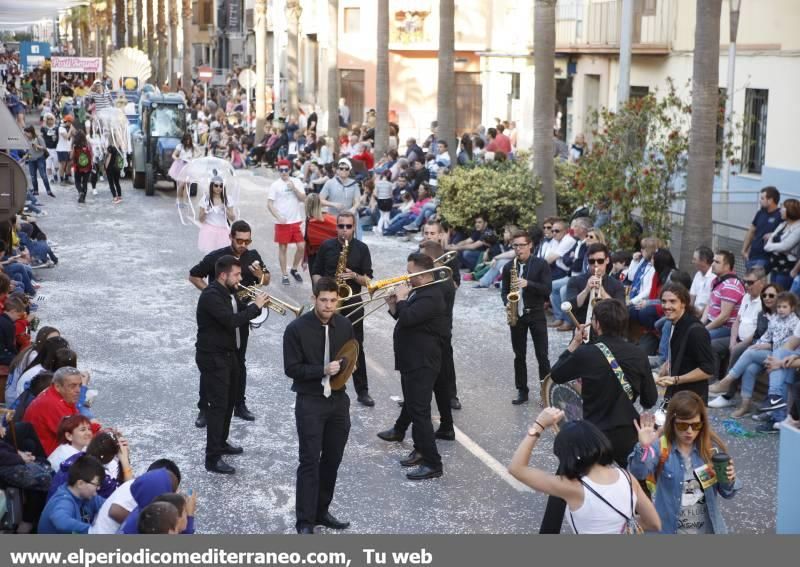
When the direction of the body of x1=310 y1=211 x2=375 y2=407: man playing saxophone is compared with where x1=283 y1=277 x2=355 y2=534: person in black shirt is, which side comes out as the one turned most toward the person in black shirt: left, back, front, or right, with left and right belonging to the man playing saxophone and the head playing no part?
front

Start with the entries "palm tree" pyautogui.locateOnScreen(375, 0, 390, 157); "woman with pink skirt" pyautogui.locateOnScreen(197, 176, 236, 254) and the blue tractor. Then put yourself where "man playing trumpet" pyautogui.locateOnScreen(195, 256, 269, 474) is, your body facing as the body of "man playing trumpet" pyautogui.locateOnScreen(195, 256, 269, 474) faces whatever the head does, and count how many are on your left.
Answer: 3

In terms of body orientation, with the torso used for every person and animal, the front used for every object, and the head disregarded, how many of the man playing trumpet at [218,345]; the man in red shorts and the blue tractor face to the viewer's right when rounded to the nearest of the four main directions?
1

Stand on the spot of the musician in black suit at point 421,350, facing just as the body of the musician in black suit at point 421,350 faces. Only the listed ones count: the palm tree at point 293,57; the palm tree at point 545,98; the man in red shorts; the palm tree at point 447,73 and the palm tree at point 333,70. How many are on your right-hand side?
5

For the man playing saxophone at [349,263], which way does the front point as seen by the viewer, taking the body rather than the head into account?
toward the camera

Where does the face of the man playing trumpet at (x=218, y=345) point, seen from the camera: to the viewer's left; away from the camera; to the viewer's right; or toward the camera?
to the viewer's right

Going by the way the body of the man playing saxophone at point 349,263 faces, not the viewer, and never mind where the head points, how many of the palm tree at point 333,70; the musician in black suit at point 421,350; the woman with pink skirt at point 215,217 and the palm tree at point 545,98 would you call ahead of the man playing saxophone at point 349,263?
1

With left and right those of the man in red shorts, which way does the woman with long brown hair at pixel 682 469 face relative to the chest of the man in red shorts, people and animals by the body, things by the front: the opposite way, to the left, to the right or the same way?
the same way

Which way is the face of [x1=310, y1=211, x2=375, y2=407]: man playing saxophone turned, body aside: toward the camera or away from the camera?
toward the camera

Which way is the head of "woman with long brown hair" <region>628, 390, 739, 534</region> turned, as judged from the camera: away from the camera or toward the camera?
toward the camera

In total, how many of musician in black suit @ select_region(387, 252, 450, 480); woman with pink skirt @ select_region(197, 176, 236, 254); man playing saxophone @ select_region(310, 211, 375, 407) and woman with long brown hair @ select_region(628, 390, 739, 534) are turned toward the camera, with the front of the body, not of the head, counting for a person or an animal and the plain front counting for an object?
3

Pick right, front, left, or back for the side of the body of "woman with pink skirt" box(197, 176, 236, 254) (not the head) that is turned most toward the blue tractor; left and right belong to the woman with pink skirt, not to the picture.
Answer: back

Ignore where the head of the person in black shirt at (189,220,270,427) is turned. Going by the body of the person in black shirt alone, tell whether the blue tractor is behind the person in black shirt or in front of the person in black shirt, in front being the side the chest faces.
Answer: behind

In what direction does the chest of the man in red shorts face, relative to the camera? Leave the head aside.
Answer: toward the camera

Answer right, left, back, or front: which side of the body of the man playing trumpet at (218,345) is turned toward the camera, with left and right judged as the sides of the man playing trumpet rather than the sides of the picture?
right

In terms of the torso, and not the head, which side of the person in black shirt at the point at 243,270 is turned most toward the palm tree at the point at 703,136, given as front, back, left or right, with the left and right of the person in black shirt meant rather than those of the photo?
left

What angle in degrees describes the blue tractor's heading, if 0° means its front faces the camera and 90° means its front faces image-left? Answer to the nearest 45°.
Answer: approximately 0°

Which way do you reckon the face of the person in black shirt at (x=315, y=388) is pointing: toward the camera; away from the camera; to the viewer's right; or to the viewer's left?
toward the camera
